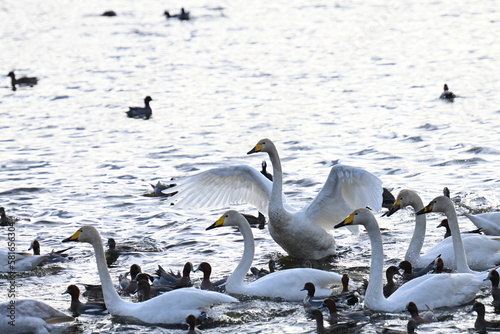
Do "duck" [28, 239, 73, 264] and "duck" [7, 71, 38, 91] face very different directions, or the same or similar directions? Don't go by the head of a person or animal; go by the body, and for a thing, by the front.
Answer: same or similar directions

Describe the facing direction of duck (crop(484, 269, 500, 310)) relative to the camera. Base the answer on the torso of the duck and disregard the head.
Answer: to the viewer's left

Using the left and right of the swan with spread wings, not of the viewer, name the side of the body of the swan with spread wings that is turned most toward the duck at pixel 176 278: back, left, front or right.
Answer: front

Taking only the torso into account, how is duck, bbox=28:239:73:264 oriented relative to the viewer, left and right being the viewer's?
facing to the left of the viewer

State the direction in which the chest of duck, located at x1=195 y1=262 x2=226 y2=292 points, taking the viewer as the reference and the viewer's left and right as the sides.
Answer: facing to the left of the viewer

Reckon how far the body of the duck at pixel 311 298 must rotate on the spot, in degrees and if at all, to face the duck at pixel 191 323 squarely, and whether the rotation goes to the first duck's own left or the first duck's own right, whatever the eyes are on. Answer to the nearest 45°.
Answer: approximately 45° to the first duck's own left

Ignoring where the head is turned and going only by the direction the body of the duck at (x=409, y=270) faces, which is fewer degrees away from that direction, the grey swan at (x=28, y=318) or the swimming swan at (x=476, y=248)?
the grey swan

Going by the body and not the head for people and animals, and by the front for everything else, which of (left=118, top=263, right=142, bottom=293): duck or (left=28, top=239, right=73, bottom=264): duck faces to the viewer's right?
(left=118, top=263, right=142, bottom=293): duck

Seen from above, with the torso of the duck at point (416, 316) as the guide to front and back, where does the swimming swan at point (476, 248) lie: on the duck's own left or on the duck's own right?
on the duck's own right

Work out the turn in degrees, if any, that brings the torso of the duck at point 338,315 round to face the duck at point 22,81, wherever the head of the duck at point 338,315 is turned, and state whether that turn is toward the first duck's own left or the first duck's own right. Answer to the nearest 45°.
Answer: approximately 45° to the first duck's own right

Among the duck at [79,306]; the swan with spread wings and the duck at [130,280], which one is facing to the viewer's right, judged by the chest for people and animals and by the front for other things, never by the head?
the duck at [130,280]

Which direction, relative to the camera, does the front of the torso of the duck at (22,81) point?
to the viewer's left
